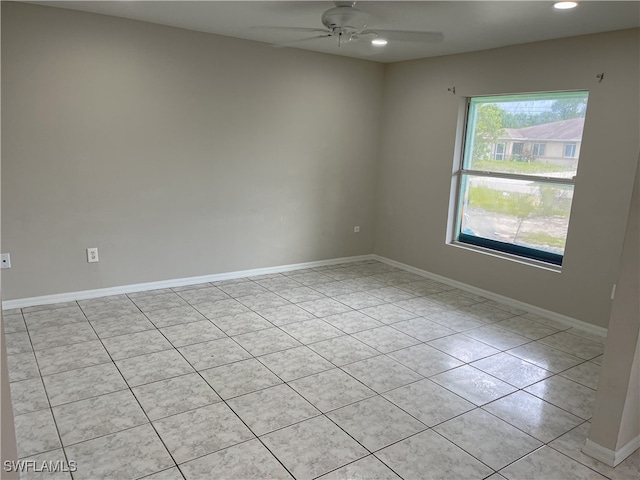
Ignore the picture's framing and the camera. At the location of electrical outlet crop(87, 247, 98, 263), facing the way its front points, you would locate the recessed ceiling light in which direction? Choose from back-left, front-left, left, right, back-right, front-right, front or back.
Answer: front-left

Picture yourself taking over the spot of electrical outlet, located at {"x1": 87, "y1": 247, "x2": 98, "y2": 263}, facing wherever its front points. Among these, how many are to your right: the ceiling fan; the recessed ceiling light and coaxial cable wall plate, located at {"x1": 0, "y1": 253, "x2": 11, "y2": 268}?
1

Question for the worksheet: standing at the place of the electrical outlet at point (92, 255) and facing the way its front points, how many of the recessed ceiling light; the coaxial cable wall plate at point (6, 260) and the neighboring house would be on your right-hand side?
1

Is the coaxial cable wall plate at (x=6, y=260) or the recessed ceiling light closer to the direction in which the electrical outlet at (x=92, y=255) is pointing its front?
the recessed ceiling light

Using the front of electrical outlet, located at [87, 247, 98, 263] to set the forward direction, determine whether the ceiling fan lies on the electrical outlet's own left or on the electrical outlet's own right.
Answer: on the electrical outlet's own left

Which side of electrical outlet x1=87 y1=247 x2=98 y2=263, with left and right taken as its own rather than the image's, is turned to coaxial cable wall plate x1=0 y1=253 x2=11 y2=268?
right

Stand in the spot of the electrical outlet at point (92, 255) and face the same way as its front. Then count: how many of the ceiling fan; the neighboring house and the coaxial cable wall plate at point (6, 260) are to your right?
1

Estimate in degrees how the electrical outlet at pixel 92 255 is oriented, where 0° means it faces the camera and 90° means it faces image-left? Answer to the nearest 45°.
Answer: approximately 0°
